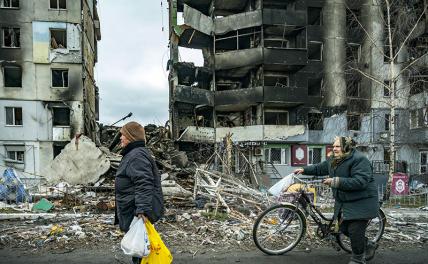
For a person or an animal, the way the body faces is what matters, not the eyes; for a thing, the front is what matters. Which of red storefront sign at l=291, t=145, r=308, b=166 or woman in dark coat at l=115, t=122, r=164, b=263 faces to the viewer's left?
the woman in dark coat

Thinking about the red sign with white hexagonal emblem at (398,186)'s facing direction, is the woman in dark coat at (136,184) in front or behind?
in front

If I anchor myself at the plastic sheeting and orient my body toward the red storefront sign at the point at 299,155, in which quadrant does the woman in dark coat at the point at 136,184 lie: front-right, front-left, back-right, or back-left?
back-right

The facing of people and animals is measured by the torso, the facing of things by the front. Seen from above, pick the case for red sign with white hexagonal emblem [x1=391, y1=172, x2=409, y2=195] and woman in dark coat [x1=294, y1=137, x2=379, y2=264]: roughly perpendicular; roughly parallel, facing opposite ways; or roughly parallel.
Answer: roughly perpendicular

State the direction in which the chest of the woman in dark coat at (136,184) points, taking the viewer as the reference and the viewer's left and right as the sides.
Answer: facing to the left of the viewer

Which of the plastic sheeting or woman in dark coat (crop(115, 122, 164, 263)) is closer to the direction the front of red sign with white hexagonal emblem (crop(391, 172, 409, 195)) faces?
the woman in dark coat

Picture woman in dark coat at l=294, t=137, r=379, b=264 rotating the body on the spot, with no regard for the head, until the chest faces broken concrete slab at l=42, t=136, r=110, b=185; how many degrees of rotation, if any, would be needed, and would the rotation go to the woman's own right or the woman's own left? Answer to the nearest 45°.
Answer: approximately 45° to the woman's own right

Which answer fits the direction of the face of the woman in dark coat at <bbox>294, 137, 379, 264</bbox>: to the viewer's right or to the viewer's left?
to the viewer's left

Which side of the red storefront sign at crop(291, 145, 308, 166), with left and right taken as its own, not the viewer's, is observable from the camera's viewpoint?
front

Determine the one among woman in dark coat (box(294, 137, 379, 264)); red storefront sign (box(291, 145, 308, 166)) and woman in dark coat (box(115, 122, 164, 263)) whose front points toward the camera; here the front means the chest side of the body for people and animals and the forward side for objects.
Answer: the red storefront sign

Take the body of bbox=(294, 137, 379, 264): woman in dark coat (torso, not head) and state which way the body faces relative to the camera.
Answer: to the viewer's left

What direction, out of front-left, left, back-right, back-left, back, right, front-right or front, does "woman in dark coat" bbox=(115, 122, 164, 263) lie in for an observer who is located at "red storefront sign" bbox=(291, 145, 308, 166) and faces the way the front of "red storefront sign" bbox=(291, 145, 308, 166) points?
front
